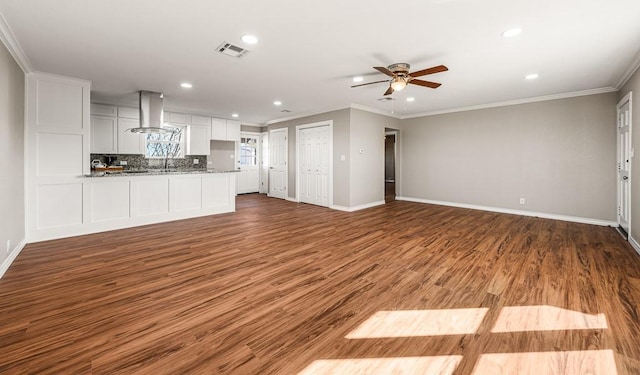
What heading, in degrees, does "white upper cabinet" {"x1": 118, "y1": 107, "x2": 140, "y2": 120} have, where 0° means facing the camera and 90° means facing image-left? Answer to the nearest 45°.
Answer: approximately 0°

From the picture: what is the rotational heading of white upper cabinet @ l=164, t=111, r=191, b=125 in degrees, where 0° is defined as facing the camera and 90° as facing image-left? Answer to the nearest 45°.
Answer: approximately 0°

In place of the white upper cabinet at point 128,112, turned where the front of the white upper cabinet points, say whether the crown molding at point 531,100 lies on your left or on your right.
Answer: on your left

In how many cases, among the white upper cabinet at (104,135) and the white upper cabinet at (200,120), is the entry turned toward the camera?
2

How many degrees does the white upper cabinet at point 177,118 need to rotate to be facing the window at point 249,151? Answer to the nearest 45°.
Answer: approximately 135° to its left

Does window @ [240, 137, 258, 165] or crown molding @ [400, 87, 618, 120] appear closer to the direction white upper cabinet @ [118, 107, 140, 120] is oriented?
the crown molding
